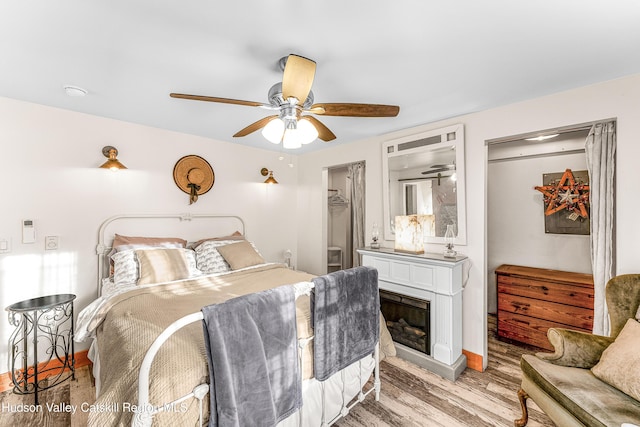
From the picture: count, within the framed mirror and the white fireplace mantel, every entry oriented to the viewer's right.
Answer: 0

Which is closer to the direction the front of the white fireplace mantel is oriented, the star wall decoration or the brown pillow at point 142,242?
the brown pillow

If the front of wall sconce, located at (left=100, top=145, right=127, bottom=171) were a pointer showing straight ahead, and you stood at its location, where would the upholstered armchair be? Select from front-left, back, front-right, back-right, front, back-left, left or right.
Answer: front

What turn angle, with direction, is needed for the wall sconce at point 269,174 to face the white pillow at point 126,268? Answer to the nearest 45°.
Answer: approximately 90° to its right

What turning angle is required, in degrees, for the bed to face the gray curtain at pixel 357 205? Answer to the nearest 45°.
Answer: approximately 90° to its left

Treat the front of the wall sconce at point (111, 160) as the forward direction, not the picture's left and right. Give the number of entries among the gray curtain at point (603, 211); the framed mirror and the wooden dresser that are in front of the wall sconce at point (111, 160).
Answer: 3

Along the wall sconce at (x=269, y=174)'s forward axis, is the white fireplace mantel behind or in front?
in front

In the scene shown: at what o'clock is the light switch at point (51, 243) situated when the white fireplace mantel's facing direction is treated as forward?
The light switch is roughly at 1 o'clock from the white fireplace mantel.

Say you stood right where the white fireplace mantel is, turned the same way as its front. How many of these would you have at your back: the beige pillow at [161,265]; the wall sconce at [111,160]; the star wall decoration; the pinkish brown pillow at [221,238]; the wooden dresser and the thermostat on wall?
2

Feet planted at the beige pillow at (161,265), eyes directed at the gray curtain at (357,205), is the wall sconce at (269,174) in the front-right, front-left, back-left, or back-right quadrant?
front-left

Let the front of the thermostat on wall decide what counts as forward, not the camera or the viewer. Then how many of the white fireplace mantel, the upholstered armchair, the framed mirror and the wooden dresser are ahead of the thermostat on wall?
4

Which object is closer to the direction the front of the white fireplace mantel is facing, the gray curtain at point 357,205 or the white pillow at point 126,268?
the white pillow
